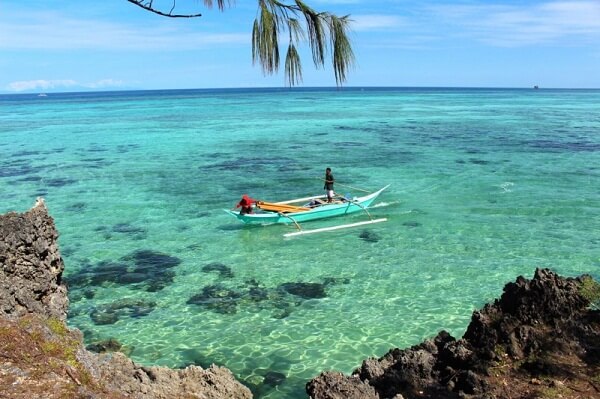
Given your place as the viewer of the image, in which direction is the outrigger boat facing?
facing away from the viewer and to the right of the viewer

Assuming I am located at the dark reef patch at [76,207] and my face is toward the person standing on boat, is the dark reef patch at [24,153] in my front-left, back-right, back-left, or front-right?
back-left

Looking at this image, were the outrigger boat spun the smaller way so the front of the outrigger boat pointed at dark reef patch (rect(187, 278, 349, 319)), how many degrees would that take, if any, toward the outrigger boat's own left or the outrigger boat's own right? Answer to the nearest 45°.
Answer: approximately 135° to the outrigger boat's own right

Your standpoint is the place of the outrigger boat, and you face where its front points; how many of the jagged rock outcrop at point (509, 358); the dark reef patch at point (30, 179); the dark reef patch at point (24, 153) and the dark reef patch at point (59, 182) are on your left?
3

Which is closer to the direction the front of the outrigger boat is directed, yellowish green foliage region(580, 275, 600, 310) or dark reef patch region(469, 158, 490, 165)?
the dark reef patch

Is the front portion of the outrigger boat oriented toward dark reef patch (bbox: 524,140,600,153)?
yes

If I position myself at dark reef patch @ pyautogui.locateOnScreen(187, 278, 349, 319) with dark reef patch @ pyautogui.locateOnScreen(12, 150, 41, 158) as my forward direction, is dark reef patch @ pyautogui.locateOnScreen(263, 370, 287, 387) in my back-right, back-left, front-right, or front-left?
back-left

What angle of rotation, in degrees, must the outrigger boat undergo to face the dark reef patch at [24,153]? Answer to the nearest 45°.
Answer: approximately 90° to its left

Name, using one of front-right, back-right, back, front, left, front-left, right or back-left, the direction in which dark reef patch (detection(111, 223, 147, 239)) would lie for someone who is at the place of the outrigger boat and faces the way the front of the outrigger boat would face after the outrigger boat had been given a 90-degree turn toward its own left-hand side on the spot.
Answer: front-left

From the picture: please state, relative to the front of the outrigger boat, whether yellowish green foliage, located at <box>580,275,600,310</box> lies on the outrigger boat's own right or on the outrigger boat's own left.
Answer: on the outrigger boat's own right

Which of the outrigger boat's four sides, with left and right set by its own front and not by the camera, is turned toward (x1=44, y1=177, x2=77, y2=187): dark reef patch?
left

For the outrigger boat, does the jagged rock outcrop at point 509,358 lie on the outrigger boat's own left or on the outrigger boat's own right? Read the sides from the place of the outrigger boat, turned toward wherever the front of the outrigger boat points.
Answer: on the outrigger boat's own right

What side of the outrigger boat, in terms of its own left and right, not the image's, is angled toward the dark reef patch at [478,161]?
front

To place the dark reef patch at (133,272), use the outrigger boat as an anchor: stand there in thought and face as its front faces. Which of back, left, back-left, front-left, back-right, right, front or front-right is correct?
back
